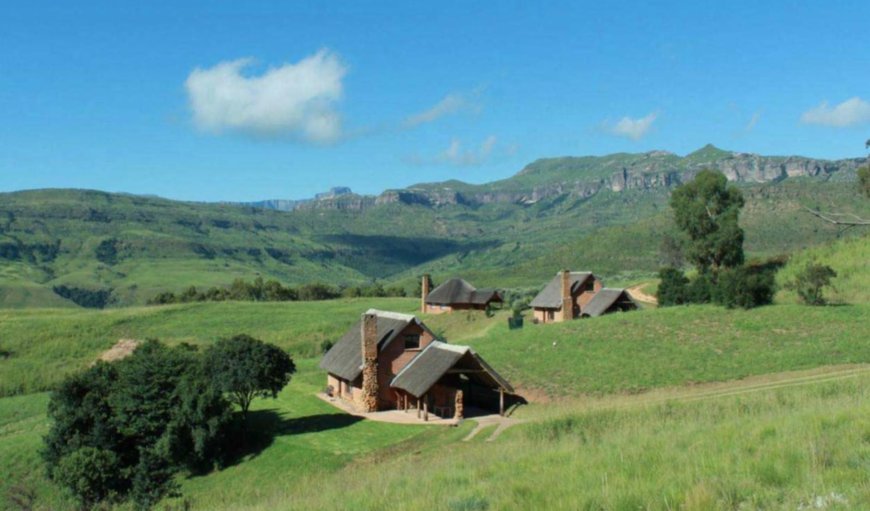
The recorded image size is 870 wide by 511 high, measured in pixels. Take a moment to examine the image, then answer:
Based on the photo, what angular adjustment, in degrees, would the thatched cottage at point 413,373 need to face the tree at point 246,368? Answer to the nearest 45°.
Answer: approximately 135° to its right

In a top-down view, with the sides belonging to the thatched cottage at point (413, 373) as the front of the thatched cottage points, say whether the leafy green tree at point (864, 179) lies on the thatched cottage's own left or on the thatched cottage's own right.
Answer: on the thatched cottage's own left

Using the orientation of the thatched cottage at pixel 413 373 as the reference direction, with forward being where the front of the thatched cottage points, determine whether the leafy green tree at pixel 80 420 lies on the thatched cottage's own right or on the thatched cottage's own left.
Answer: on the thatched cottage's own right

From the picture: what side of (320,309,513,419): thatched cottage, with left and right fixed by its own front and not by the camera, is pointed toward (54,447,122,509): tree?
right

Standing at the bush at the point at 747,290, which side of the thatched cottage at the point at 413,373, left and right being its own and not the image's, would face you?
left

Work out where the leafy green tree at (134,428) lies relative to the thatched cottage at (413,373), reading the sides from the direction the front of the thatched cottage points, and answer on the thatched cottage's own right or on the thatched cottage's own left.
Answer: on the thatched cottage's own right

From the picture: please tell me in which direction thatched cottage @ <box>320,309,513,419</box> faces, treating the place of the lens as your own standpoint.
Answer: facing the viewer and to the right of the viewer
